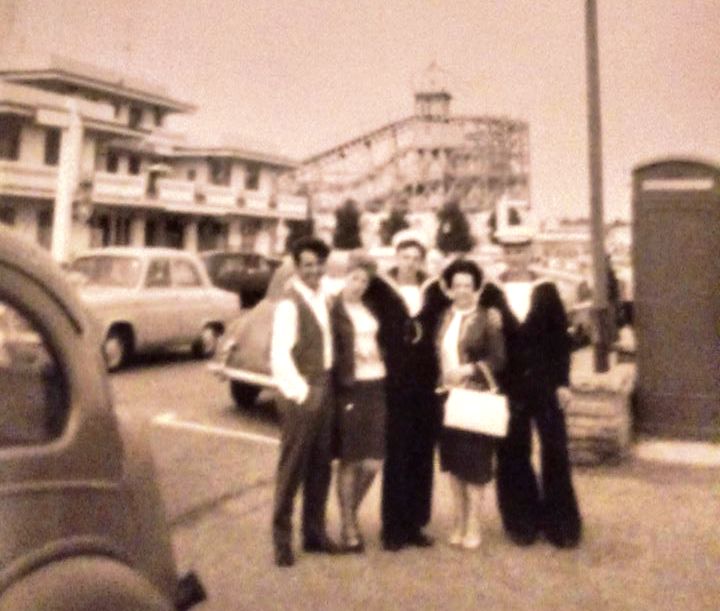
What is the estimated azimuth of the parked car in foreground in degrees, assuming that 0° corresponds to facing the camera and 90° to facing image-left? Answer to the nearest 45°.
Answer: approximately 90°

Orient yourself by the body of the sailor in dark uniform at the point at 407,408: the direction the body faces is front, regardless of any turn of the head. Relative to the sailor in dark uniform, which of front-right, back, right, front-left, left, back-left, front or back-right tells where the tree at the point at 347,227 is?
back

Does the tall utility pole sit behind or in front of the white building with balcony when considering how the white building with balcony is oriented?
in front

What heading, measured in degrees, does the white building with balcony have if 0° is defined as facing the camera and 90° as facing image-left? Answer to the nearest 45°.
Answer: approximately 315°

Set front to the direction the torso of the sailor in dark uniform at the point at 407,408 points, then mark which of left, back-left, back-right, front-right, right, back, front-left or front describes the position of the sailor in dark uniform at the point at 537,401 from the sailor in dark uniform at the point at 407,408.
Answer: left

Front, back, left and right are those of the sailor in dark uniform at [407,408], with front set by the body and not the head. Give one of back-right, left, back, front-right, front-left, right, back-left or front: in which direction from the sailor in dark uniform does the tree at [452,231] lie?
back

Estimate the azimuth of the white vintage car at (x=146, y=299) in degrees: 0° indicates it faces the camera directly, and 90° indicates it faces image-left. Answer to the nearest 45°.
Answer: approximately 45°

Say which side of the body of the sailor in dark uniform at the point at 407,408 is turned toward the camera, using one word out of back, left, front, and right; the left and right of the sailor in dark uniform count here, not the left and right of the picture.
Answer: front

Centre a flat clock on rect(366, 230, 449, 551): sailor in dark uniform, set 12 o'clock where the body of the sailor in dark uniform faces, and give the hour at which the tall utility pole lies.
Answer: The tall utility pole is roughly at 7 o'clock from the sailor in dark uniform.
